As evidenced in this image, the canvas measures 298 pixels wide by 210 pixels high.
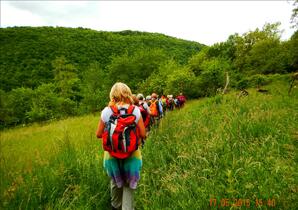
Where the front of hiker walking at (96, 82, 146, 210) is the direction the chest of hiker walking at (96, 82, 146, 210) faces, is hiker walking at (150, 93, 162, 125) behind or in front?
in front

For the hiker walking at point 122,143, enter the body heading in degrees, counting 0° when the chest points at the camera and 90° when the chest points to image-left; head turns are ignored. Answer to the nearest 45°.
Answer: approximately 180°
